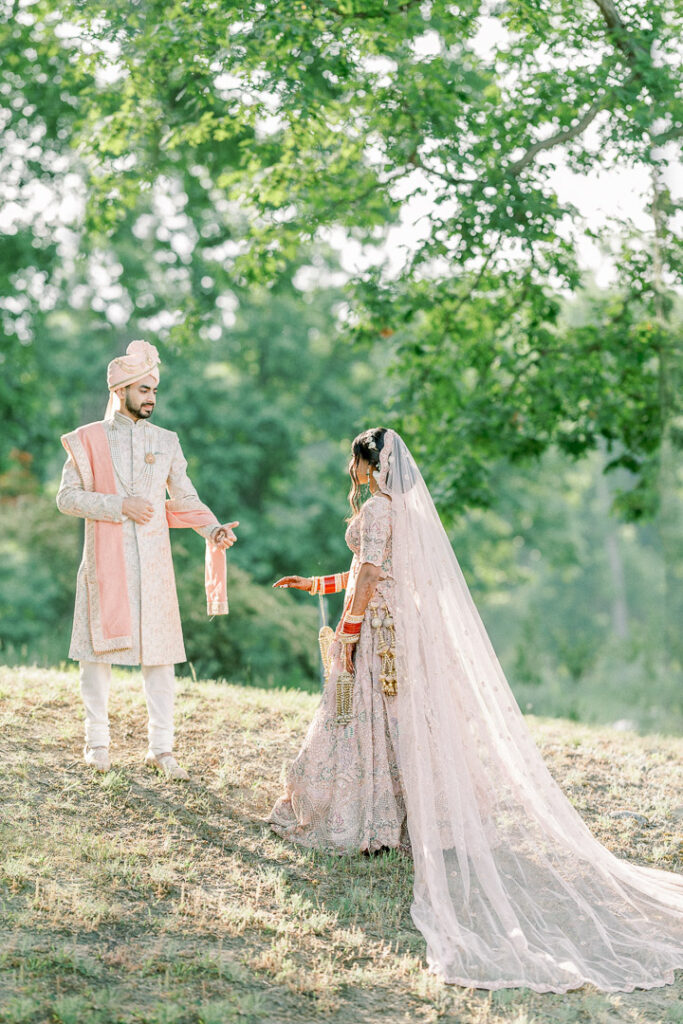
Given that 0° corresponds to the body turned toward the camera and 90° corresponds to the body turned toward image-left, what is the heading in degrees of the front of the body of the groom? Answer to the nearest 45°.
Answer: approximately 315°

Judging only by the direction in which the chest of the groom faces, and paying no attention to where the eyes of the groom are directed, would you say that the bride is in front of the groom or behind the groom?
in front

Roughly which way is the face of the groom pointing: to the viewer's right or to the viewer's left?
to the viewer's right
